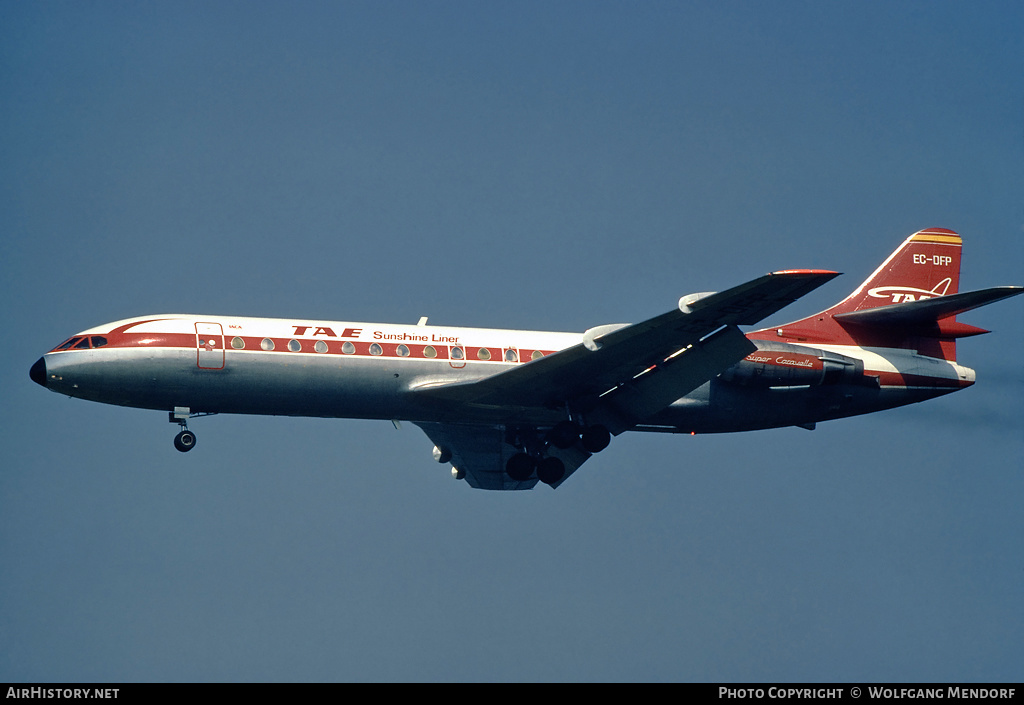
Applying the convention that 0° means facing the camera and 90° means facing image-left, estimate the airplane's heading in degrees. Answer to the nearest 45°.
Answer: approximately 90°
